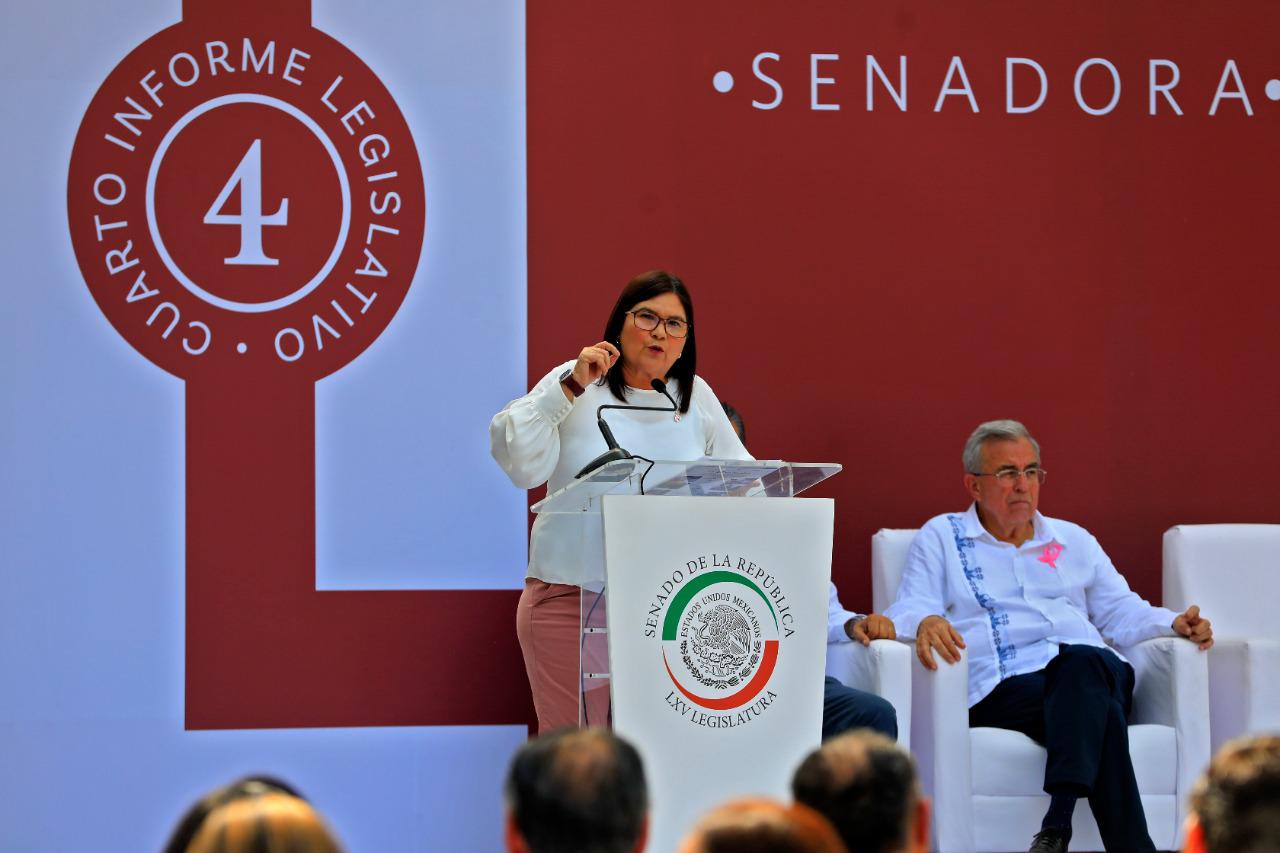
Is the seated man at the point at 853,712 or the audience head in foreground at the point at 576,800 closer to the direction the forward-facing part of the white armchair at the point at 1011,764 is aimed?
the audience head in foreground

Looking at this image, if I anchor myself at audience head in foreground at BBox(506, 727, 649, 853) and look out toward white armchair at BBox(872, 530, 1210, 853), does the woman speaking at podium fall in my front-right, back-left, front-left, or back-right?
front-left

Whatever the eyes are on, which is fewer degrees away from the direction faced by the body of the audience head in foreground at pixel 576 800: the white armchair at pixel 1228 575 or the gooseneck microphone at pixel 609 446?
the gooseneck microphone

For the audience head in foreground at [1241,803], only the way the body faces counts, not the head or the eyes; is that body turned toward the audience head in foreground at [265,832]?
no

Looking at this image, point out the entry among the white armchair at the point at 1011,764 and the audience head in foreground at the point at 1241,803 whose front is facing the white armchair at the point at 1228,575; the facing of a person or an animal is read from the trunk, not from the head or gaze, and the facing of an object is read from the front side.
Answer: the audience head in foreground

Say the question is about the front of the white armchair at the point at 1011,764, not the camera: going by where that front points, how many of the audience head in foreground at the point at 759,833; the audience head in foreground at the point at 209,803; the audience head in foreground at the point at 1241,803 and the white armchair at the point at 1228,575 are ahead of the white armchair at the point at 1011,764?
3

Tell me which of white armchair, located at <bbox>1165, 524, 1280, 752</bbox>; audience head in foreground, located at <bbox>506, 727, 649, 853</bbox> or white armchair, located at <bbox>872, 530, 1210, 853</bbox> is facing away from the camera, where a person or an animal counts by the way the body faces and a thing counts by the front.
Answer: the audience head in foreground

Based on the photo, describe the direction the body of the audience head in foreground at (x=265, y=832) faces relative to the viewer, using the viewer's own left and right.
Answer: facing away from the viewer

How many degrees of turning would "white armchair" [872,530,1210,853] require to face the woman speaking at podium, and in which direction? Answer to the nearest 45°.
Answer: approximately 45° to its right

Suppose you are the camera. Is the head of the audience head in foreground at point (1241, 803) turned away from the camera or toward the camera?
away from the camera

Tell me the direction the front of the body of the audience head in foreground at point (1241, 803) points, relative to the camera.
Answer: away from the camera

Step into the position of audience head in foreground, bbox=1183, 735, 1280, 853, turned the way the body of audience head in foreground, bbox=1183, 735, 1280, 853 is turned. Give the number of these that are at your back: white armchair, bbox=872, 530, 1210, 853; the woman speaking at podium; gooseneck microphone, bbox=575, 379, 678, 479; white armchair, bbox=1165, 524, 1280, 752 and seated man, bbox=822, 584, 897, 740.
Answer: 0

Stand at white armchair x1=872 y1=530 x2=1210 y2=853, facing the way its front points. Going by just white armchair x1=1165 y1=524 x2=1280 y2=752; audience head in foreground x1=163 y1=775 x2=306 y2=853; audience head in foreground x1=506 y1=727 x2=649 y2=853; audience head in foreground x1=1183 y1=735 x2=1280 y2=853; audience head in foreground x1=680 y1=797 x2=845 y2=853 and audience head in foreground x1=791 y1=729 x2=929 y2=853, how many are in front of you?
5

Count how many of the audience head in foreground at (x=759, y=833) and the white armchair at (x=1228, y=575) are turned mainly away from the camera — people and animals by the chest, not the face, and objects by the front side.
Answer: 1

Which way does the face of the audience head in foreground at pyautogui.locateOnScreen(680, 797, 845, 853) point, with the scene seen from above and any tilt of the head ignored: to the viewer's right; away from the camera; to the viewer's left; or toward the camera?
away from the camera

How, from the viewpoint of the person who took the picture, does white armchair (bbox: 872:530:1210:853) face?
facing the viewer

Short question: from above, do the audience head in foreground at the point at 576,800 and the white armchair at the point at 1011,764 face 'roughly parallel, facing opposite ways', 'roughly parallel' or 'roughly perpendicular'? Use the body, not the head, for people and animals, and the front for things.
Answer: roughly parallel, facing opposite ways

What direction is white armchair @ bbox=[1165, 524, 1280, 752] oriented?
toward the camera

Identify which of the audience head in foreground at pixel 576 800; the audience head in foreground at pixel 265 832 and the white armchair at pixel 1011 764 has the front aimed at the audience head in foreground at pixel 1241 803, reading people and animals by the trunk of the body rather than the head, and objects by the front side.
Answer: the white armchair

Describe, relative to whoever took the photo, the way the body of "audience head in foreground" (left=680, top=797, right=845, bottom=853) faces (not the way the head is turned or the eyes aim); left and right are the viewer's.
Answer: facing away from the viewer

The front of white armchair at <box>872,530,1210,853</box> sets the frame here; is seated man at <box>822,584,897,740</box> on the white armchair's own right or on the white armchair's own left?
on the white armchair's own right

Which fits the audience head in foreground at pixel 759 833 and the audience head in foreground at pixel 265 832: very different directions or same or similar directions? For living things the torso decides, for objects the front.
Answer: same or similar directions
